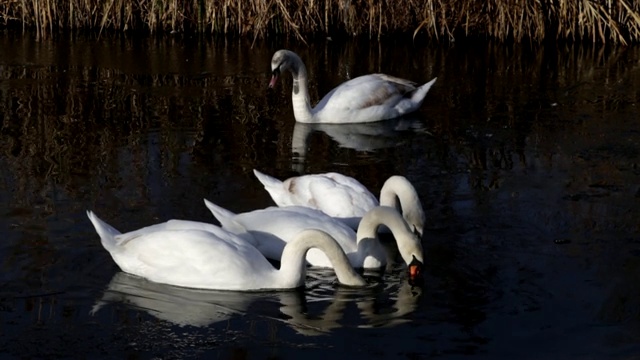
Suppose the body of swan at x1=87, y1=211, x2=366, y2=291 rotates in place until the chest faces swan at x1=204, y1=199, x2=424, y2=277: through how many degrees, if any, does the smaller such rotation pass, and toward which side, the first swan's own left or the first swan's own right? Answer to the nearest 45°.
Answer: approximately 45° to the first swan's own left

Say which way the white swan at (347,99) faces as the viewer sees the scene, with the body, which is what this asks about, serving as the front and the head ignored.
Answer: to the viewer's left

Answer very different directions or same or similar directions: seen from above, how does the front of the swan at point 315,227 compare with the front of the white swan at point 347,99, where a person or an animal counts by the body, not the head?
very different directions

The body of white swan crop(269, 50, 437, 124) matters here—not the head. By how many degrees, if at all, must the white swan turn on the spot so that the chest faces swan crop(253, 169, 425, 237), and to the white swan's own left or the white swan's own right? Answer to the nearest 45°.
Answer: approximately 90° to the white swan's own left

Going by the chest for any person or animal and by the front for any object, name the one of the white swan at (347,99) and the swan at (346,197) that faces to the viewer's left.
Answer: the white swan

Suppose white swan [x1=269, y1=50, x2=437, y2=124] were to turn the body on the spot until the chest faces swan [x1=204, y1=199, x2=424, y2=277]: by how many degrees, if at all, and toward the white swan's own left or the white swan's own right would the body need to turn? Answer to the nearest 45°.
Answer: approximately 90° to the white swan's own left

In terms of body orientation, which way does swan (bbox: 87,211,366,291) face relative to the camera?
to the viewer's right

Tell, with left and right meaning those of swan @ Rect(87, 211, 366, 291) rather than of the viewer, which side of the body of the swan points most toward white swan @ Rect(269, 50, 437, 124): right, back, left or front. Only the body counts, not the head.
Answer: left

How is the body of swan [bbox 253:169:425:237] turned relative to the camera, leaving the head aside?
to the viewer's right

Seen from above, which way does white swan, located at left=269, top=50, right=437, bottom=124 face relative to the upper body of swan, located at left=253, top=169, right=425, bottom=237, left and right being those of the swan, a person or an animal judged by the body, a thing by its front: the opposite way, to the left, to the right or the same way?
the opposite way

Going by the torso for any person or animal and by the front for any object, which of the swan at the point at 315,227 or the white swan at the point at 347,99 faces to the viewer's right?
the swan

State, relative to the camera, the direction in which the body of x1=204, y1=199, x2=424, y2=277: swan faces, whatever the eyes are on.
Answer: to the viewer's right
